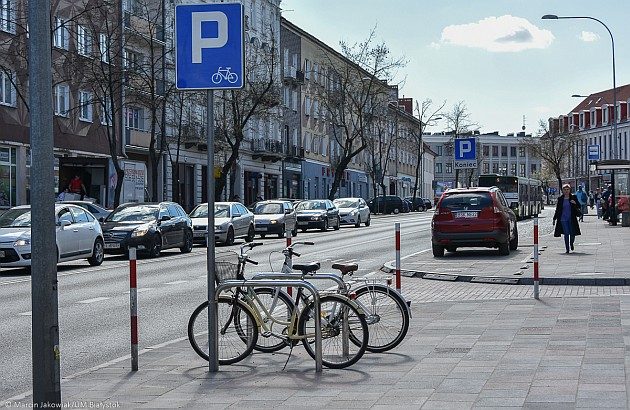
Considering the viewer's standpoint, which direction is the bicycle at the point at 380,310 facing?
facing to the left of the viewer

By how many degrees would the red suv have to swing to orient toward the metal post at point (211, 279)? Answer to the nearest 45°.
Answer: approximately 180°

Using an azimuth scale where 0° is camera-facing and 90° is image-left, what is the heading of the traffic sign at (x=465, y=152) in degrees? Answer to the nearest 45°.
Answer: approximately 0°

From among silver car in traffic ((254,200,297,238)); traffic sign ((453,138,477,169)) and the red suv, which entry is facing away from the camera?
the red suv

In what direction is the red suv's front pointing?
away from the camera

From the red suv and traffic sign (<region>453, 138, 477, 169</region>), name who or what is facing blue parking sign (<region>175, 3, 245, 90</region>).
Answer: the traffic sign

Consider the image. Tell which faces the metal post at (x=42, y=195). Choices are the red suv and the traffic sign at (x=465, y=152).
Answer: the traffic sign

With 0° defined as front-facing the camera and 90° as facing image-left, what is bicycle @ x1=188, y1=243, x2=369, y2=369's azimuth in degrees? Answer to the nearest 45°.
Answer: approximately 90°
